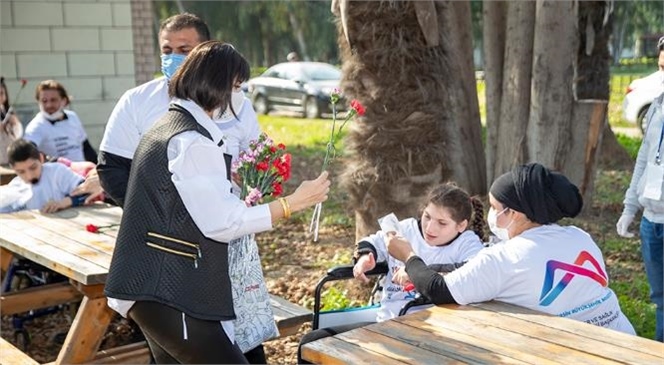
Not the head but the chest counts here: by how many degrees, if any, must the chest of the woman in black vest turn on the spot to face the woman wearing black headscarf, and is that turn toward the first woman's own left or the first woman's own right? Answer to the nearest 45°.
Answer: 0° — they already face them

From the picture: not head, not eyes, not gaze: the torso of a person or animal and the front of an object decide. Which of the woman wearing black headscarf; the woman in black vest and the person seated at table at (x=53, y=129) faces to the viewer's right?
the woman in black vest

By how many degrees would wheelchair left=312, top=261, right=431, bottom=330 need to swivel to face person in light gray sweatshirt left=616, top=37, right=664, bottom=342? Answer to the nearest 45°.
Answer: approximately 135° to its left

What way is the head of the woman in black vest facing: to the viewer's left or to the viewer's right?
to the viewer's right

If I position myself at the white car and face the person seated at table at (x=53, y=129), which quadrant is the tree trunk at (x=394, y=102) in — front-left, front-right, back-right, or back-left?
front-left

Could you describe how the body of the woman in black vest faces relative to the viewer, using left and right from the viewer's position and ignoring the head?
facing to the right of the viewer

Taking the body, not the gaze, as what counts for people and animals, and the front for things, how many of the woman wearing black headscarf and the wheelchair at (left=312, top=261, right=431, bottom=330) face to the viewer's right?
0

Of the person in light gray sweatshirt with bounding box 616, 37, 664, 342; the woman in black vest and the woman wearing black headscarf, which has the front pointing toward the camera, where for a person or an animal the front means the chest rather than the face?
the person in light gray sweatshirt

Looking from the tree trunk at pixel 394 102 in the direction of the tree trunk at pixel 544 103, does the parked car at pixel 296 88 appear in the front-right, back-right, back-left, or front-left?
front-left

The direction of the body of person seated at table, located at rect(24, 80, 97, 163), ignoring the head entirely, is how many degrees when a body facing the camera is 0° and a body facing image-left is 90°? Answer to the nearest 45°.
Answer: approximately 0°

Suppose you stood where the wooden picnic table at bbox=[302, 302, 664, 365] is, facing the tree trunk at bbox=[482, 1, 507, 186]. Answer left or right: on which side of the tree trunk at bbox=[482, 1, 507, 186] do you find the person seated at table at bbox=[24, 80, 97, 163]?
left

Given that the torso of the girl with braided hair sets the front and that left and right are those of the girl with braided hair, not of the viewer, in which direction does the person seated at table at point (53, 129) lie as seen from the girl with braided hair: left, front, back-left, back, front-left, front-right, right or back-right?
right

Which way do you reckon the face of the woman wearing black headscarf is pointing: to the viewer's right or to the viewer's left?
to the viewer's left

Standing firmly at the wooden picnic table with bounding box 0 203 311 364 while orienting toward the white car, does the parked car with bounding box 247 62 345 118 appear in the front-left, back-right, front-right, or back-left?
front-left

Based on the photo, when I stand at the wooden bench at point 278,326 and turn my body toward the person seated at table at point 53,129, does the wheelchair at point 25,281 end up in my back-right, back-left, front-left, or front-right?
front-left

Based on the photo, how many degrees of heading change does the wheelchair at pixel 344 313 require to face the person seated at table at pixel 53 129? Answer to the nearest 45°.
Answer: approximately 90° to its right

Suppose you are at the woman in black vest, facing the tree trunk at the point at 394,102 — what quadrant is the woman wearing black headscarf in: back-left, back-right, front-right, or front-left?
front-right
